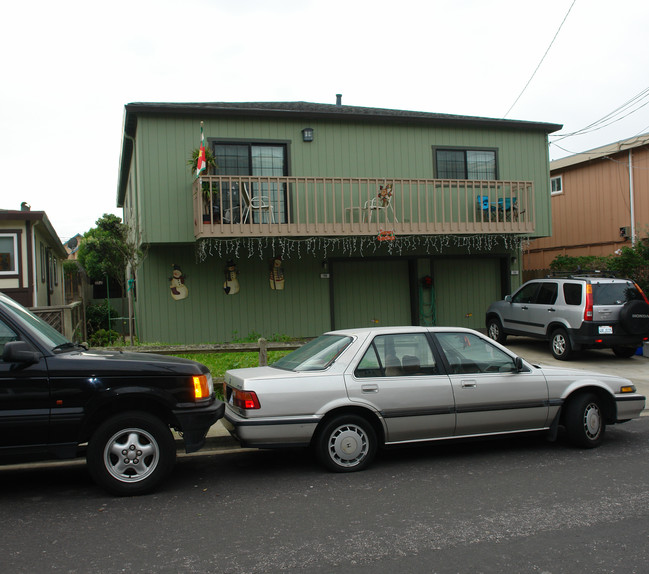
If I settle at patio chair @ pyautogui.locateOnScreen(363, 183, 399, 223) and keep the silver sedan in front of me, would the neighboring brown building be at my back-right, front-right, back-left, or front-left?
back-left

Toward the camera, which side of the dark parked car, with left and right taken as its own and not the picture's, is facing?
right

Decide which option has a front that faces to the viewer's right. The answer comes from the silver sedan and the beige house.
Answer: the silver sedan

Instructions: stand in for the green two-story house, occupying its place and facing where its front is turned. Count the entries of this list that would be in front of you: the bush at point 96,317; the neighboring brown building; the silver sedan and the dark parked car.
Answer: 2

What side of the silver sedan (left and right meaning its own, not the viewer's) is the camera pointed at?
right

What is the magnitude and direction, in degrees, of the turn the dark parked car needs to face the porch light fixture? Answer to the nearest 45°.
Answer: approximately 45° to its left

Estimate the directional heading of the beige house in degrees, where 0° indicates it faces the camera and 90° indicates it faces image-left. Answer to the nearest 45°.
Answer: approximately 0°

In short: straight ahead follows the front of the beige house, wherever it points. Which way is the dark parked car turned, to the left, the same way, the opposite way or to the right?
to the left

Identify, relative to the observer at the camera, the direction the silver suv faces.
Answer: facing away from the viewer and to the left of the viewer

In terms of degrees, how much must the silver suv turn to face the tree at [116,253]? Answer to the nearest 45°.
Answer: approximately 45° to its left
